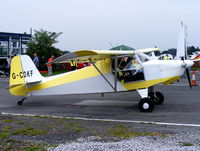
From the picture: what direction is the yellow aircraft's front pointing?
to the viewer's right
